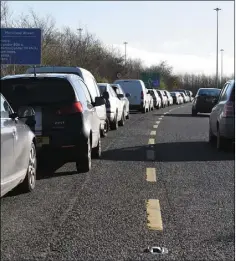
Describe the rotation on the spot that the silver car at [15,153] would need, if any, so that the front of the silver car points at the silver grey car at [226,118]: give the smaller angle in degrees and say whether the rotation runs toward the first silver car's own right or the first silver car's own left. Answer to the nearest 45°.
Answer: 0° — it already faces it

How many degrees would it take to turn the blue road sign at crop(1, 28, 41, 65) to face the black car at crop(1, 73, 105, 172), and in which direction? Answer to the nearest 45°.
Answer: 0° — it already faces it

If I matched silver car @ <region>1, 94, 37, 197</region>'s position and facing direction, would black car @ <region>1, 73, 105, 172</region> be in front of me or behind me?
in front

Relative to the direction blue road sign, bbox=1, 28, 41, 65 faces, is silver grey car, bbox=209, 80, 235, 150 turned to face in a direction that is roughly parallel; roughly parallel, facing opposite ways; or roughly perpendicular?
roughly parallel, facing opposite ways

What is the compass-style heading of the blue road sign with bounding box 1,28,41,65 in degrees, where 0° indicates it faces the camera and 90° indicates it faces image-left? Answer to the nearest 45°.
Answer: approximately 0°

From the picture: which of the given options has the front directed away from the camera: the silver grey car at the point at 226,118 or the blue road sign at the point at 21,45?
the silver grey car

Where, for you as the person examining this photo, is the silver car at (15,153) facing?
facing away from the viewer and to the right of the viewer

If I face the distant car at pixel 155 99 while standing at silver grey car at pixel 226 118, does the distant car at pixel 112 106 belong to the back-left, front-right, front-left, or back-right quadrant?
front-left

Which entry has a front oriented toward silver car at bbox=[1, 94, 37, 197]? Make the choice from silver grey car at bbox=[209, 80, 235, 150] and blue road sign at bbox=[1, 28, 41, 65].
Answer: the blue road sign

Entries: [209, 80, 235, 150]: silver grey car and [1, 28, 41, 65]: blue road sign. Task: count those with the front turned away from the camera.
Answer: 1
